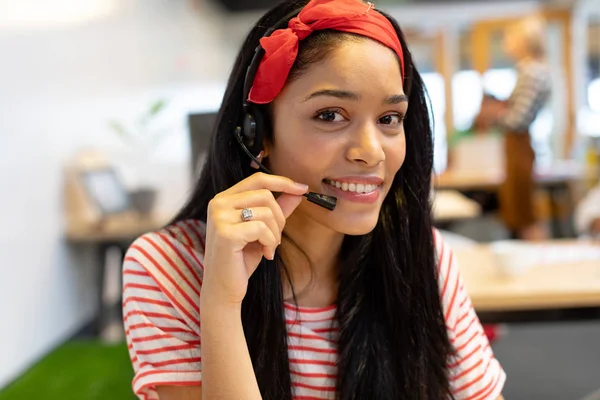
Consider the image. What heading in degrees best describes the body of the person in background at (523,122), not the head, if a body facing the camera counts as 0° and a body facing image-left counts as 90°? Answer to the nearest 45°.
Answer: approximately 90°

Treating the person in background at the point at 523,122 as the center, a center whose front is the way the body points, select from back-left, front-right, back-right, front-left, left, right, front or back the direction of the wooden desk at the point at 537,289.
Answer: left

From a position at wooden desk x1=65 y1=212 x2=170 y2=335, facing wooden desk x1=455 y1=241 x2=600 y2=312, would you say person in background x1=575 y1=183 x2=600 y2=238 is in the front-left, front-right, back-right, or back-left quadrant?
front-left

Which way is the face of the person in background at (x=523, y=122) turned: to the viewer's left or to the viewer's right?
to the viewer's left

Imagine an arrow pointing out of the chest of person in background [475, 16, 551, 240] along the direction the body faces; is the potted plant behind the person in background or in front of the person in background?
in front

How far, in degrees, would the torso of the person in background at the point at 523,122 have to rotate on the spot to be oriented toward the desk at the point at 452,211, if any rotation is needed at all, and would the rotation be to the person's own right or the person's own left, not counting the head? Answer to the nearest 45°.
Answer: approximately 90° to the person's own left

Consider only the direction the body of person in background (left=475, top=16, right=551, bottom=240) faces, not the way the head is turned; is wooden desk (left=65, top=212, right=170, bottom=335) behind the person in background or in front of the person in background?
in front

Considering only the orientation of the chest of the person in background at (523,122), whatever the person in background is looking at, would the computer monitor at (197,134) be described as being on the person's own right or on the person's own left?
on the person's own left

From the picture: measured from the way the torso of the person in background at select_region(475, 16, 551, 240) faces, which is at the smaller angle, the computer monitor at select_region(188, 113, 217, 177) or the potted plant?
the potted plant
